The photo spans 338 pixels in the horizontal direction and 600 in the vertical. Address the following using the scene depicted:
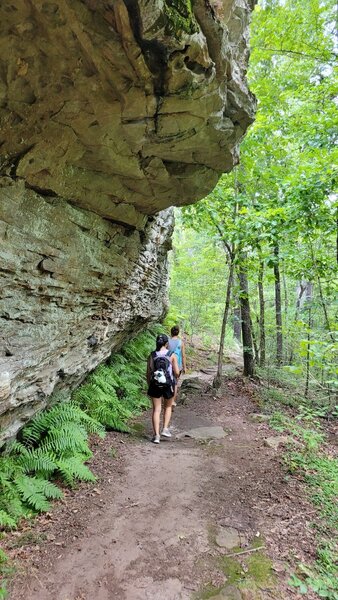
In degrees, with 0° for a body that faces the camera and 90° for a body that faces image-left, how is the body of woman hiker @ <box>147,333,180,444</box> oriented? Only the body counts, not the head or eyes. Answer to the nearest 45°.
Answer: approximately 180°

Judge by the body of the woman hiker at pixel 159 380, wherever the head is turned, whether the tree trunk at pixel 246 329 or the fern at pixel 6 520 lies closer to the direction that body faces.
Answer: the tree trunk

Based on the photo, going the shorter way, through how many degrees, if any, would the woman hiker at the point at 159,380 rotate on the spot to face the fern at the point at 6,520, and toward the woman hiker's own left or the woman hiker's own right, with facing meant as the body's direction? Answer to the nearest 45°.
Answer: approximately 135° to the woman hiker's own left

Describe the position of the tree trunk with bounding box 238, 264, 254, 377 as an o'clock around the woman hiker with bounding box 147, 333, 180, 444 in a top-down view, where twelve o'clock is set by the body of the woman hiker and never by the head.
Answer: The tree trunk is roughly at 1 o'clock from the woman hiker.
